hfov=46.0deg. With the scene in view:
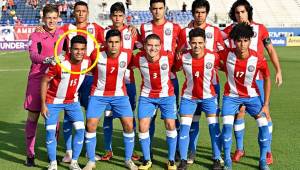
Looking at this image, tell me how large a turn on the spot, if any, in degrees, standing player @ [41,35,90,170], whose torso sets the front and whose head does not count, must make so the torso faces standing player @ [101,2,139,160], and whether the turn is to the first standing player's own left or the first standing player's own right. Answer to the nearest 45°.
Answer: approximately 135° to the first standing player's own left

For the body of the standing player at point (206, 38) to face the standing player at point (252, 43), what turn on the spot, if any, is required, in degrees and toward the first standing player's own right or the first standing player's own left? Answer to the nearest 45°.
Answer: approximately 90° to the first standing player's own left

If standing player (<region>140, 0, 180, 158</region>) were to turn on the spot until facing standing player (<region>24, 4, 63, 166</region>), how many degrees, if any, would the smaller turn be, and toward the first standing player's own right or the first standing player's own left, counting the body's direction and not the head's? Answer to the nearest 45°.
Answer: approximately 90° to the first standing player's own right

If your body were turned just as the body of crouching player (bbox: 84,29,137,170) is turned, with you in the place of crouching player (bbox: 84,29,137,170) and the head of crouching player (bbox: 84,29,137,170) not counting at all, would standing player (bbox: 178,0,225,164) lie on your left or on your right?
on your left

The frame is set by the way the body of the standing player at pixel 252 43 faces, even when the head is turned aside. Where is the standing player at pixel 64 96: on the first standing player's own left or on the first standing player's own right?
on the first standing player's own right

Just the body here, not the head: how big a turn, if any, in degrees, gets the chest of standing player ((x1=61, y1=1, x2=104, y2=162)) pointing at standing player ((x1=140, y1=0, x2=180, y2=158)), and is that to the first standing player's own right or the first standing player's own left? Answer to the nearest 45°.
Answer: approximately 90° to the first standing player's own left

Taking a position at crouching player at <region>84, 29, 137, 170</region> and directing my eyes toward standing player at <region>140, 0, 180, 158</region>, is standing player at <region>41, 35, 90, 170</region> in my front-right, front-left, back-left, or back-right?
back-left
